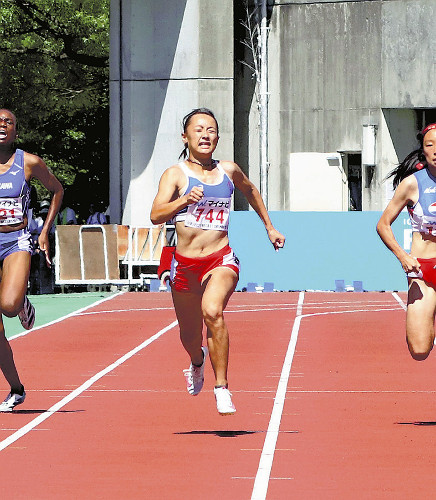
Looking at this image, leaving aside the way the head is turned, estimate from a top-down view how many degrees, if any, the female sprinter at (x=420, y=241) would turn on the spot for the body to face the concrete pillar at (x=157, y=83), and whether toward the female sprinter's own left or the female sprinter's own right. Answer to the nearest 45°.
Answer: approximately 180°

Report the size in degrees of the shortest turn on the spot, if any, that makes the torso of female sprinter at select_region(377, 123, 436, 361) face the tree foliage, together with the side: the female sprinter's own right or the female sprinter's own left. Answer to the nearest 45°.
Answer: approximately 180°

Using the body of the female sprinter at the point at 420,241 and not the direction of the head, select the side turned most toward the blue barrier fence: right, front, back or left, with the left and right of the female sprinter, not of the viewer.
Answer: back

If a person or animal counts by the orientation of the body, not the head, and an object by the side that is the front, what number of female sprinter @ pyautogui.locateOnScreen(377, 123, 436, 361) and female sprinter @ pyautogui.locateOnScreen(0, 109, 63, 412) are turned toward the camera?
2

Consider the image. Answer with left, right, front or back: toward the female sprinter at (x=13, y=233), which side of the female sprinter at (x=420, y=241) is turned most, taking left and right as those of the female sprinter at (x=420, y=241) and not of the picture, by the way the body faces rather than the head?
right

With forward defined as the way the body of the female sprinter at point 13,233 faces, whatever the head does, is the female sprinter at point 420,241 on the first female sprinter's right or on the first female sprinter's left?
on the first female sprinter's left

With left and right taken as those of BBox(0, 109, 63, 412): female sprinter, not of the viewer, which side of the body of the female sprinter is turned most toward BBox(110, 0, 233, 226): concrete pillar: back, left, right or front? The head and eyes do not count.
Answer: back

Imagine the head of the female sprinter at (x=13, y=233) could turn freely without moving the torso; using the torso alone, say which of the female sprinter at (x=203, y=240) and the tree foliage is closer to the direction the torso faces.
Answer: the female sprinter

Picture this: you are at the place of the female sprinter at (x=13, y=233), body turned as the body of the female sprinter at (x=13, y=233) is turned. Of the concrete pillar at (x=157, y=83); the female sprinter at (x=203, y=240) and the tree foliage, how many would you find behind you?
2

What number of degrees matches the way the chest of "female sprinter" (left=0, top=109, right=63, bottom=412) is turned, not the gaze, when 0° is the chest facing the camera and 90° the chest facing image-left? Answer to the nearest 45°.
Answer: approximately 0°

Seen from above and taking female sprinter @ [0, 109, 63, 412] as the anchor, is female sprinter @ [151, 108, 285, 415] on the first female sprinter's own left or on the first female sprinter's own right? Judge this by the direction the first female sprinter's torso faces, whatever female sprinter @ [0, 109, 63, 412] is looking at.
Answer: on the first female sprinter's own left
